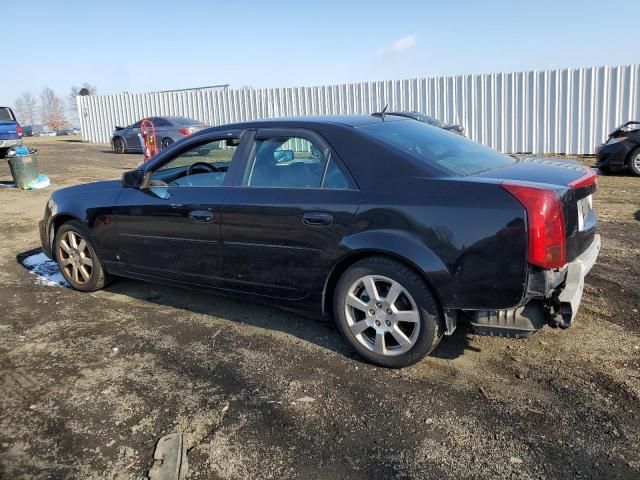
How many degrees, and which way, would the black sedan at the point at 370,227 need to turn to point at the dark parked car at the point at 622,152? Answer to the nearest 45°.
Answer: approximately 90° to its right

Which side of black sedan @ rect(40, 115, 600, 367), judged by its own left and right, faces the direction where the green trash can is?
front

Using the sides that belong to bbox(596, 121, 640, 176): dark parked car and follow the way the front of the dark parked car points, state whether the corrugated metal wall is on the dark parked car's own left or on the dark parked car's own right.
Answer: on the dark parked car's own right

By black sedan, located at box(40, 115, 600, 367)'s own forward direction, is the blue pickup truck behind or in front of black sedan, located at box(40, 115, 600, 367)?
in front

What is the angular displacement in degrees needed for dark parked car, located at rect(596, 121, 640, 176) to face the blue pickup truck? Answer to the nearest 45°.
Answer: approximately 45° to its right

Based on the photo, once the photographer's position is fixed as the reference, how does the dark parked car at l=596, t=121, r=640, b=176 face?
facing the viewer and to the left of the viewer

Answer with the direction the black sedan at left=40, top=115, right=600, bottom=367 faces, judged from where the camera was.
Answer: facing away from the viewer and to the left of the viewer

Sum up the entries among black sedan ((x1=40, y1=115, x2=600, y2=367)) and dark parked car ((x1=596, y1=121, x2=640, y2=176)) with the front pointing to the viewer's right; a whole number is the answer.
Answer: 0
